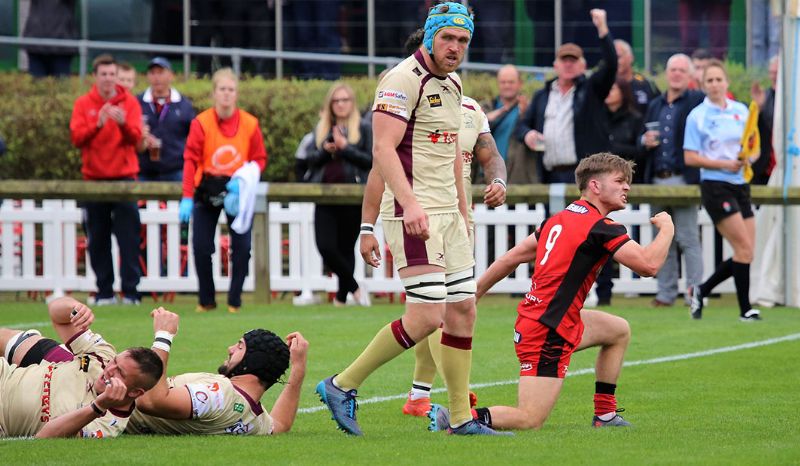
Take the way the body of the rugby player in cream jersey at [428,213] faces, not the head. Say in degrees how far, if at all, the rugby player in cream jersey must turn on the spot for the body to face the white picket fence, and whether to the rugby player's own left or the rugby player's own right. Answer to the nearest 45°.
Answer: approximately 135° to the rugby player's own left

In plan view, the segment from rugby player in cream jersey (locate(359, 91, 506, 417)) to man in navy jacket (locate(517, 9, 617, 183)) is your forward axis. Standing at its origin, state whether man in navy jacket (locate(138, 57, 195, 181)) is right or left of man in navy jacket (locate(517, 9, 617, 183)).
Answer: left

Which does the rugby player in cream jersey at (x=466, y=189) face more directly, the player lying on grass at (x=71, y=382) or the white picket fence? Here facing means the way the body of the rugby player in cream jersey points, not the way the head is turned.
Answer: the player lying on grass

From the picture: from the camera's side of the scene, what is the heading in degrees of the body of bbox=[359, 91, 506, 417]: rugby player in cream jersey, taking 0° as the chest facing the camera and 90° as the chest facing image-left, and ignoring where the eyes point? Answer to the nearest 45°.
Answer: approximately 0°

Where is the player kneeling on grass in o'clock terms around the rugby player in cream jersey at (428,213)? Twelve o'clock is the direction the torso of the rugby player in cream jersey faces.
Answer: The player kneeling on grass is roughly at 10 o'clock from the rugby player in cream jersey.

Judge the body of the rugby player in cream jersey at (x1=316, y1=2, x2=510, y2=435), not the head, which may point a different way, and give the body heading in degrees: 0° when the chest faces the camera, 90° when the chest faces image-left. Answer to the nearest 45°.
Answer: approximately 315°

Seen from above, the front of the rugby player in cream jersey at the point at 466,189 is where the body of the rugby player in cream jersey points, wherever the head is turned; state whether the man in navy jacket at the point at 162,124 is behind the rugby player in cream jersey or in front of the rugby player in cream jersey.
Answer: behind

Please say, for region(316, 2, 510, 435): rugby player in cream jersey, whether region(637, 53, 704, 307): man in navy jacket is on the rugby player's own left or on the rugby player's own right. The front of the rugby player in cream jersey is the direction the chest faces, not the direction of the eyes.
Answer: on the rugby player's own left

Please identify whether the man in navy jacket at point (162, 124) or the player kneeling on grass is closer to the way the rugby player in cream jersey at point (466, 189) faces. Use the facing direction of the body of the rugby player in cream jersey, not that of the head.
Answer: the player kneeling on grass
